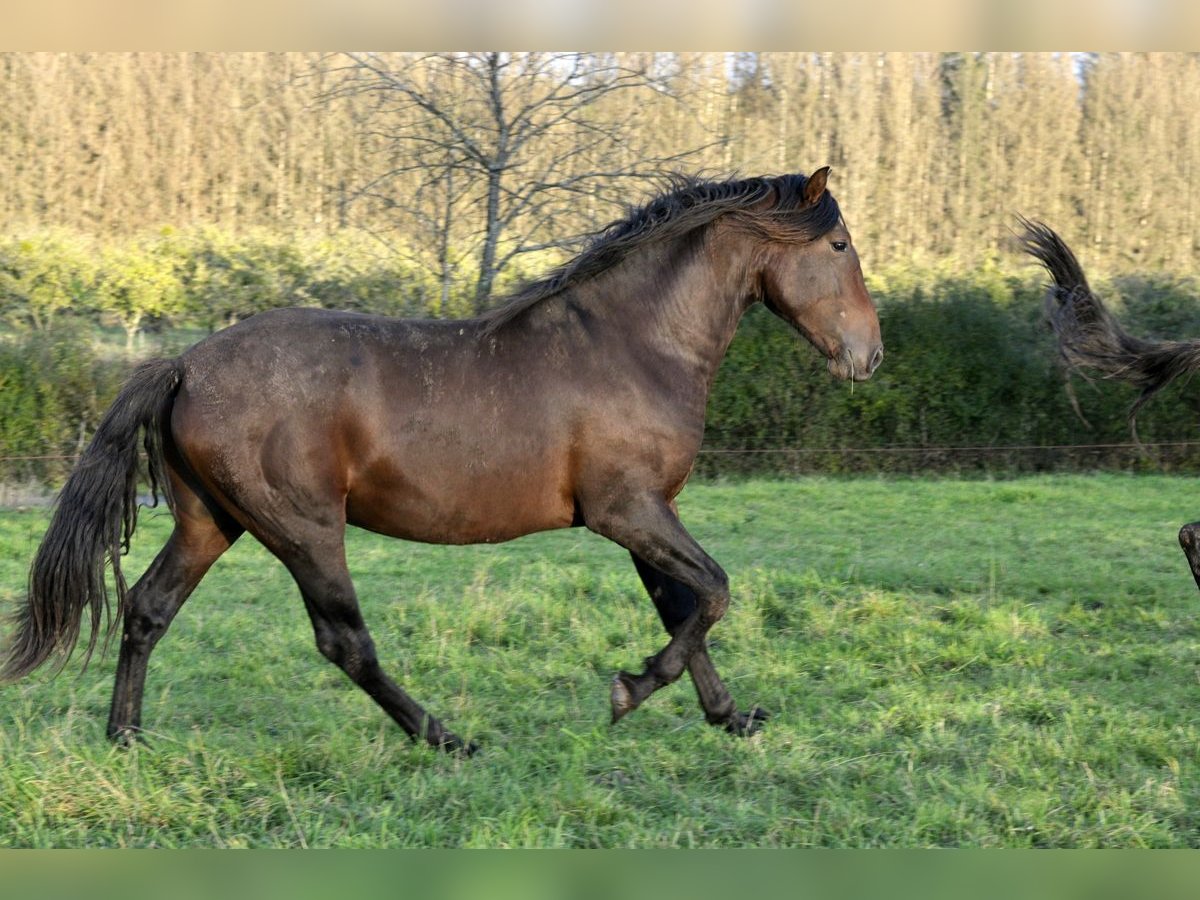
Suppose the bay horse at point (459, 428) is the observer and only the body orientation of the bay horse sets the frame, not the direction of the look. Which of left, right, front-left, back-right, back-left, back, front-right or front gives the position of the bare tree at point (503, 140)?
left

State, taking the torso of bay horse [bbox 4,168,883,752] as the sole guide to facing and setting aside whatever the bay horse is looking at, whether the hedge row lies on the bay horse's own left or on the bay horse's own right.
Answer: on the bay horse's own left

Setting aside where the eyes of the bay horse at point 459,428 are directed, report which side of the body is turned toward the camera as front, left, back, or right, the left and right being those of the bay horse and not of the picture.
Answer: right
